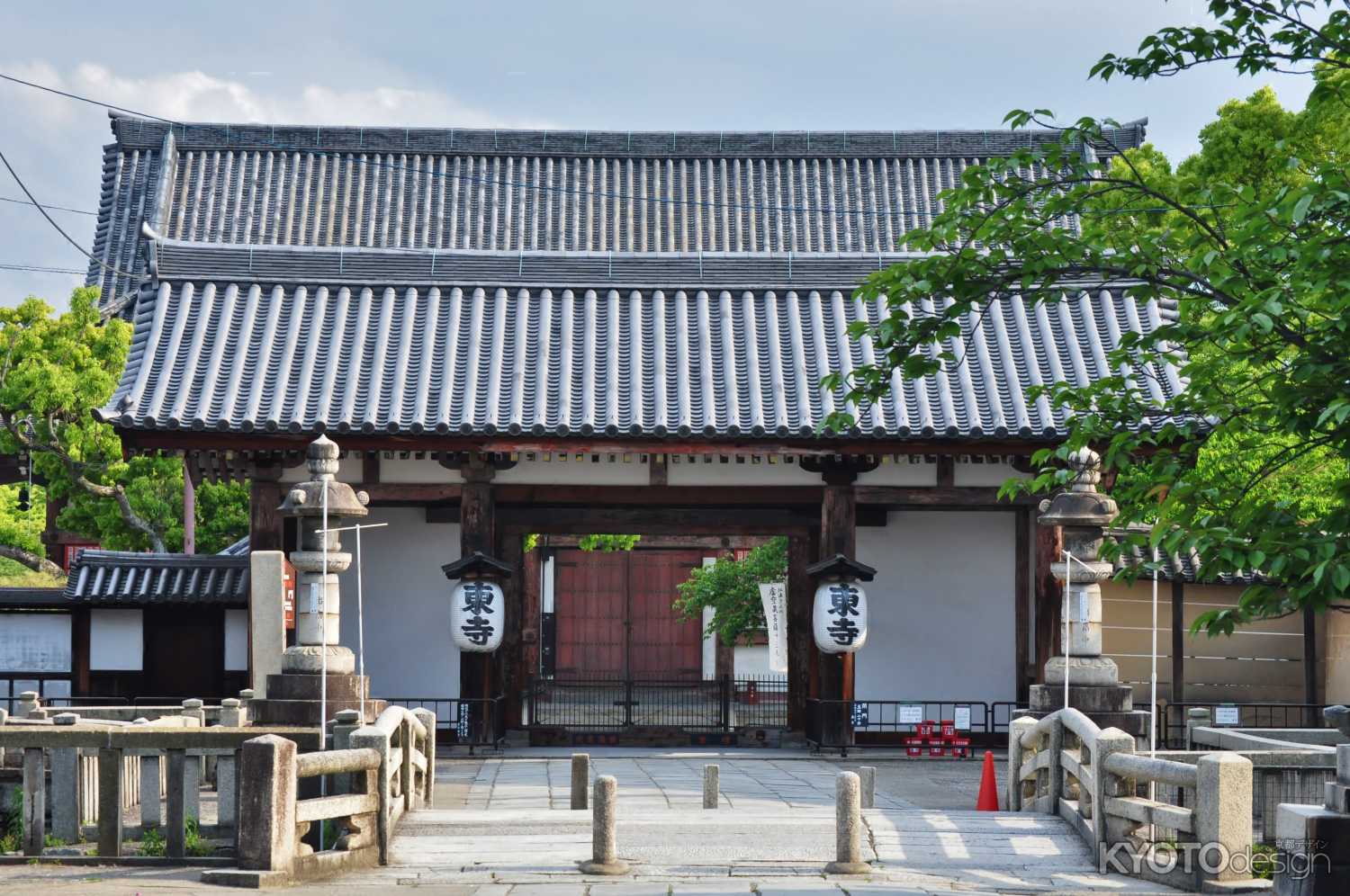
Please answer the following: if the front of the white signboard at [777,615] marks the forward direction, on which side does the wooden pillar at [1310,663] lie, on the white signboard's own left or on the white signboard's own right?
on the white signboard's own left

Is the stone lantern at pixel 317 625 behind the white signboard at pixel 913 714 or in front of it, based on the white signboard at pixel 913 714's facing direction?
in front

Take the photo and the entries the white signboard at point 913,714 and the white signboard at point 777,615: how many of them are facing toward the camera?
2

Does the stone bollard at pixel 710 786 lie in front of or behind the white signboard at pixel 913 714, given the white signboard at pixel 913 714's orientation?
in front

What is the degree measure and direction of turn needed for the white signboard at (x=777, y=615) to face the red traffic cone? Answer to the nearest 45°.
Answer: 0° — it already faces it

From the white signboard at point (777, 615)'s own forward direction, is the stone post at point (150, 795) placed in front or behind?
in front

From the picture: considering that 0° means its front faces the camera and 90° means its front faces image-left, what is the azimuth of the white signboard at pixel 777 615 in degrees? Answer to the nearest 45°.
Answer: approximately 0°

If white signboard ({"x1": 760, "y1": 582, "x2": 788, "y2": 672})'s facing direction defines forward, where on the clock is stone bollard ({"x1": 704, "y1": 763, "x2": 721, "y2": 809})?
The stone bollard is roughly at 12 o'clock from the white signboard.

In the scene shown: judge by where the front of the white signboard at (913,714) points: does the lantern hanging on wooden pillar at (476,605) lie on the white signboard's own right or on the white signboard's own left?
on the white signboard's own right

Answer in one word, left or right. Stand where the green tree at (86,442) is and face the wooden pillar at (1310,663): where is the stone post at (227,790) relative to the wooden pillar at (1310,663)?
right

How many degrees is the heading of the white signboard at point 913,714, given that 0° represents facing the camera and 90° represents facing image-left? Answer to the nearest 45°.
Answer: approximately 0°
